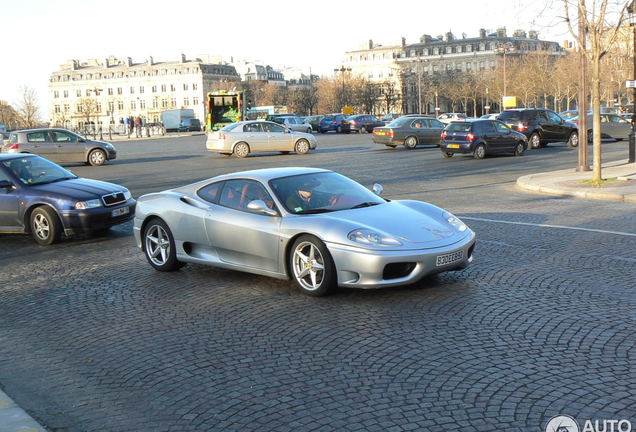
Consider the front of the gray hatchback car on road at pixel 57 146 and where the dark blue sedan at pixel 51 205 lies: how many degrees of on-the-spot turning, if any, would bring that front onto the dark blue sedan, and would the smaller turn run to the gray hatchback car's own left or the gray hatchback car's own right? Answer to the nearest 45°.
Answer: approximately 90° to the gray hatchback car's own right

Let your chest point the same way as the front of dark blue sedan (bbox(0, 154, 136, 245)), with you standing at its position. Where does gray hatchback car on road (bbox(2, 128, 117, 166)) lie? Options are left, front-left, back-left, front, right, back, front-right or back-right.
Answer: back-left

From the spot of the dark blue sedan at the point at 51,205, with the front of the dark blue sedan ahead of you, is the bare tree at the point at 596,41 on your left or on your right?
on your left

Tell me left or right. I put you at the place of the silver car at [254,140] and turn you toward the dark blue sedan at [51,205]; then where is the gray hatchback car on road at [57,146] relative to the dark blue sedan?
right

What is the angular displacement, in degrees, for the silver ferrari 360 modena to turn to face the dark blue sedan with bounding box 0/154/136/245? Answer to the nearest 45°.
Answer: approximately 180°

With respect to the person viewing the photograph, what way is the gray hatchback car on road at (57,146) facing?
facing to the right of the viewer

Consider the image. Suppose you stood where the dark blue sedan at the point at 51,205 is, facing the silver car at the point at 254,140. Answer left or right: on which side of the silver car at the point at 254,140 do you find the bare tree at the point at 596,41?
right

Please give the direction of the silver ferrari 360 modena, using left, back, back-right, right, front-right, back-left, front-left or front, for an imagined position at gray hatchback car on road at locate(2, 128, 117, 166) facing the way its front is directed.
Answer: right

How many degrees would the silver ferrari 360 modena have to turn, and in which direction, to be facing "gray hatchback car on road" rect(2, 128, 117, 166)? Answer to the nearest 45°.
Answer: approximately 180°

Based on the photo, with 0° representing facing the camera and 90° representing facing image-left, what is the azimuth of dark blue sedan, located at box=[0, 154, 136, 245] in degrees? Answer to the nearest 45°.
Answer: approximately 315°
